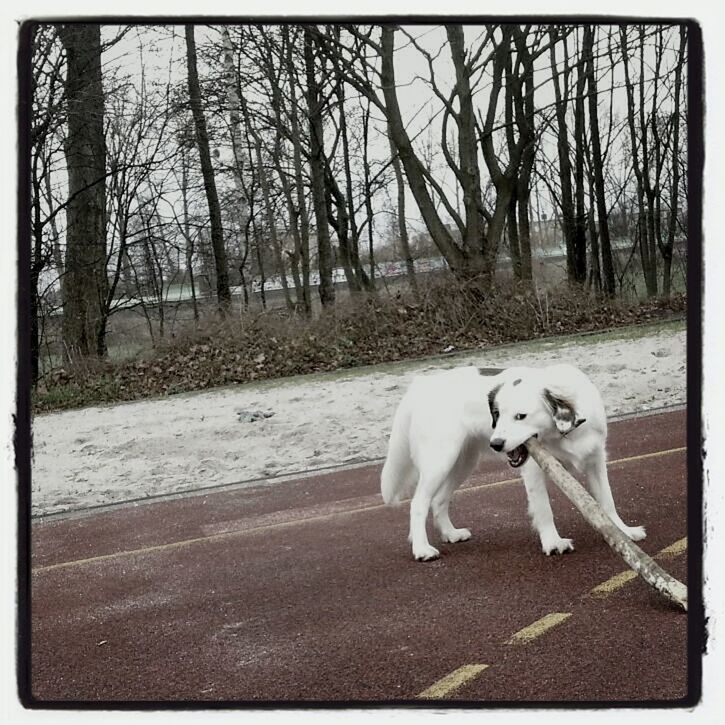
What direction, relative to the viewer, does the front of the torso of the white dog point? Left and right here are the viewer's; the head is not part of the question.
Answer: facing to the right of the viewer
